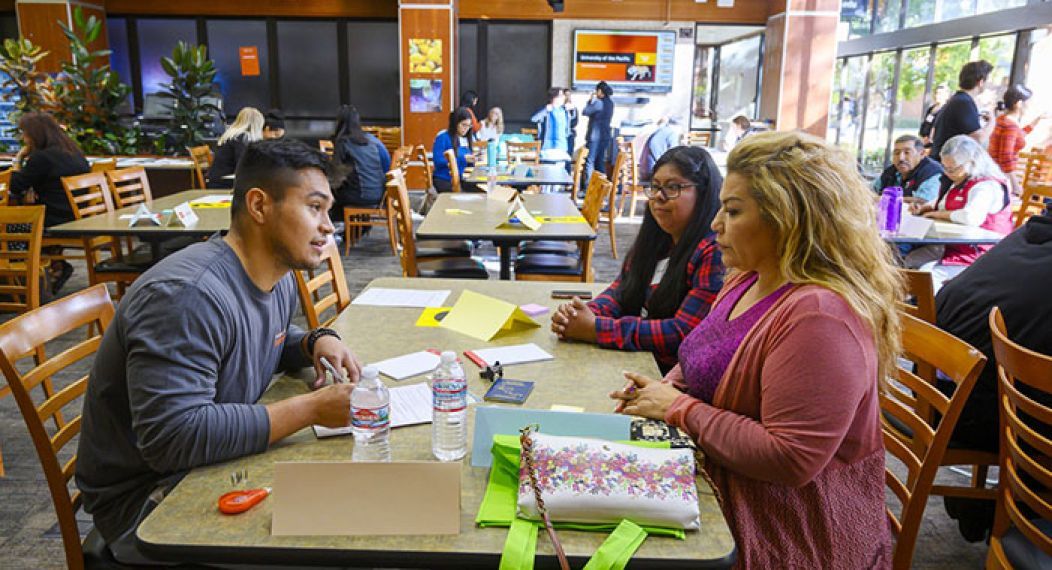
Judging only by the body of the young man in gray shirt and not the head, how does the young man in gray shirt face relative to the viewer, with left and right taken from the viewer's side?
facing to the right of the viewer

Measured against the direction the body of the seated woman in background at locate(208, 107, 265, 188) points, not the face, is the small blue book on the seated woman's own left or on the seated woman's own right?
on the seated woman's own right

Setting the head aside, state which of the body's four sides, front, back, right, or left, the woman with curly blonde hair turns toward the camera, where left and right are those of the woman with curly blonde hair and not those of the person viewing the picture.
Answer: left

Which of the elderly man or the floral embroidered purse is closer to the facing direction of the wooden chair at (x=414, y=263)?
the elderly man

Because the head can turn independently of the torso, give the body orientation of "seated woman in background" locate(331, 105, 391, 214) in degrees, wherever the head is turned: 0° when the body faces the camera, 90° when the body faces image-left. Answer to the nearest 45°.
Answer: approximately 135°

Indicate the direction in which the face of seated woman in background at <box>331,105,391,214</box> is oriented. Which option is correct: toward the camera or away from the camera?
away from the camera

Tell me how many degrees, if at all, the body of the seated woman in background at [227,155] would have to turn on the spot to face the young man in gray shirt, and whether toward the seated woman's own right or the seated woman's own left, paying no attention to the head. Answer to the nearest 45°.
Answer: approximately 135° to the seated woman's own right

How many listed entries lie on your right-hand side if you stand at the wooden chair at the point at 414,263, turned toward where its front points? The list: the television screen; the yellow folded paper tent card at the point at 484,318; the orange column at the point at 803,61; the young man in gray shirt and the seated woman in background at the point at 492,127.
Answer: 2

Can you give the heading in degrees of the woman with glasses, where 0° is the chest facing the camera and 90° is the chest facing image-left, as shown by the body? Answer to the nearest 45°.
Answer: approximately 45°

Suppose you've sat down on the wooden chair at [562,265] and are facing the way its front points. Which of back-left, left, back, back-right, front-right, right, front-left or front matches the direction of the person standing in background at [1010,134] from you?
back-right

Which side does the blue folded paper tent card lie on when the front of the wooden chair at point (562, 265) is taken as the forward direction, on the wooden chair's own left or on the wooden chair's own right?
on the wooden chair's own left

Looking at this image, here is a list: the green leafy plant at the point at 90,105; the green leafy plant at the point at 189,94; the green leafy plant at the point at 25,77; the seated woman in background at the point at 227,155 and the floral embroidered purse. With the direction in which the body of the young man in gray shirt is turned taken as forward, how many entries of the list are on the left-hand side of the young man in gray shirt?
4

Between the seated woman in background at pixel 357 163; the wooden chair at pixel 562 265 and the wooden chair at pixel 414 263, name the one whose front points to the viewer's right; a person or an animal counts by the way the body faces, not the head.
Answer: the wooden chair at pixel 414 263
